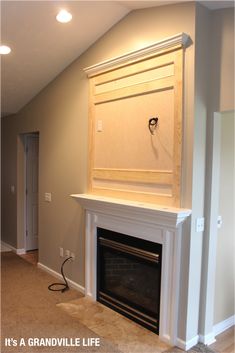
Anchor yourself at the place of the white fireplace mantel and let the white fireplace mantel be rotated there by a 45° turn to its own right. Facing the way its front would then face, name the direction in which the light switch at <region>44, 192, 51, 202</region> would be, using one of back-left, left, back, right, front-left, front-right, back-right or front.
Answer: front-right
